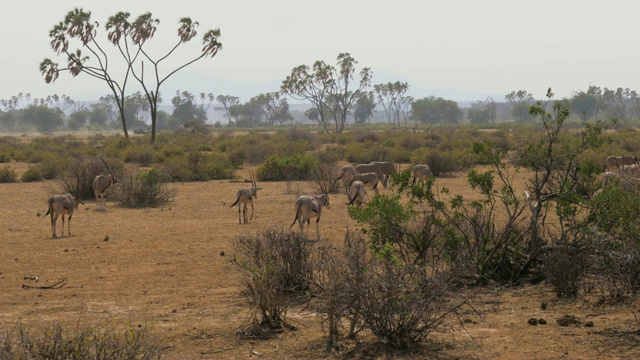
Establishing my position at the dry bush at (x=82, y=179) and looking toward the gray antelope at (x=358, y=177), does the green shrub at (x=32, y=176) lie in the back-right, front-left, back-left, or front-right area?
back-left

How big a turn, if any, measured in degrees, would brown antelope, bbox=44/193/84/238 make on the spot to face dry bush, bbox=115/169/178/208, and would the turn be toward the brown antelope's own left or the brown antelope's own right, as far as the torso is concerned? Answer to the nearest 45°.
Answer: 0° — it already faces it

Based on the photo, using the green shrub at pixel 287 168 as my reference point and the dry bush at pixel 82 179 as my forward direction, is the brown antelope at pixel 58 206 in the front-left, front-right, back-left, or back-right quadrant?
front-left

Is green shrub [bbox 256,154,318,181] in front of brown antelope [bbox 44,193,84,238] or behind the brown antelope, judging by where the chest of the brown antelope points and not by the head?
in front

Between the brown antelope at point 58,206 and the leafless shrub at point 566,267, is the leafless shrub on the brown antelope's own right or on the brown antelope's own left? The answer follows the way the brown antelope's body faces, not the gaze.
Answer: on the brown antelope's own right
